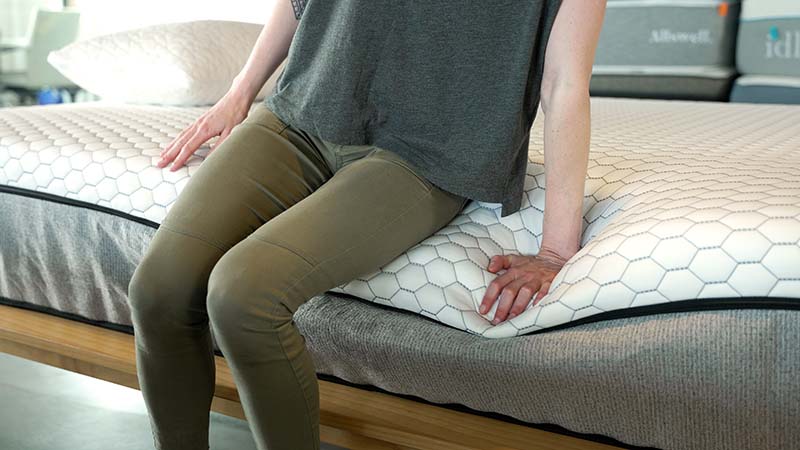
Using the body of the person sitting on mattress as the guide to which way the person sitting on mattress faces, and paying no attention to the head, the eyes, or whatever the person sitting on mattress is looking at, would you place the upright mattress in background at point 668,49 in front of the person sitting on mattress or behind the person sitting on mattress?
behind

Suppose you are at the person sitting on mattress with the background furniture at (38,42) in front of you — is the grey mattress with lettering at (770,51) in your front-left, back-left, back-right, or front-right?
front-right

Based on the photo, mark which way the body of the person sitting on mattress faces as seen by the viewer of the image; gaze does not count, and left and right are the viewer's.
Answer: facing the viewer and to the left of the viewer

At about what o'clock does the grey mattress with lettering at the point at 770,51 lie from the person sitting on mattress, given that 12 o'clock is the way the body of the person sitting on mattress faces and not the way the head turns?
The grey mattress with lettering is roughly at 6 o'clock from the person sitting on mattress.

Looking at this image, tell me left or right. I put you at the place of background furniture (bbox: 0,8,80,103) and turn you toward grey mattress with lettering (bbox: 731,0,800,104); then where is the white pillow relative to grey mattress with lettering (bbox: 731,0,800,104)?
right

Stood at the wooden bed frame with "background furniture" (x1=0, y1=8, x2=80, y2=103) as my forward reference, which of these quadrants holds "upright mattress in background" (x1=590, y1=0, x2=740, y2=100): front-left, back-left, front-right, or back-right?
front-right

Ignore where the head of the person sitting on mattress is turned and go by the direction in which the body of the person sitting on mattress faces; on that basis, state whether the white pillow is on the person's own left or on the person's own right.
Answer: on the person's own right

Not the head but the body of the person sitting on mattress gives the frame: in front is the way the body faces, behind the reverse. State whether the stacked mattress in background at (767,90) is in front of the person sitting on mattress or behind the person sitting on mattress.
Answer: behind

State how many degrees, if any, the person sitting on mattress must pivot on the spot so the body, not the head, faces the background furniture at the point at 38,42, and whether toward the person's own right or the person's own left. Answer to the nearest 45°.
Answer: approximately 90° to the person's own right
